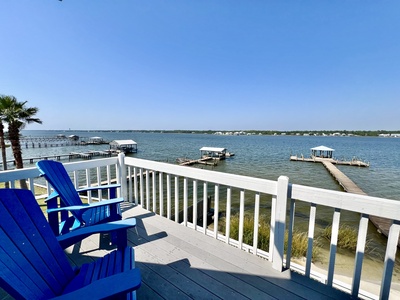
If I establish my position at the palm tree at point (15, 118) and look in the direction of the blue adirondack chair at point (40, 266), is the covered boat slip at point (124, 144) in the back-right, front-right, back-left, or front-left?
back-left

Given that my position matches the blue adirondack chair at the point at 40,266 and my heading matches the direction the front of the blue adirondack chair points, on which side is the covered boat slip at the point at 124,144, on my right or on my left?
on my left

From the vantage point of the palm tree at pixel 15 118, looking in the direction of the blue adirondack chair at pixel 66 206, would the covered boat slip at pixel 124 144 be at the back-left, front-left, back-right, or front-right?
back-left

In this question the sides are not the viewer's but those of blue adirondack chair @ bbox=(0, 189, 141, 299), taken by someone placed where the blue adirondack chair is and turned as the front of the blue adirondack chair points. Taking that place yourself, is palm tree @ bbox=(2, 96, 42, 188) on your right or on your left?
on your left

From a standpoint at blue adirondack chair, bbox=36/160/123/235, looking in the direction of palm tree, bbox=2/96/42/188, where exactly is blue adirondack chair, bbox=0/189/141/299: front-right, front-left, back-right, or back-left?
back-left

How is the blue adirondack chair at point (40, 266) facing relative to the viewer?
to the viewer's right

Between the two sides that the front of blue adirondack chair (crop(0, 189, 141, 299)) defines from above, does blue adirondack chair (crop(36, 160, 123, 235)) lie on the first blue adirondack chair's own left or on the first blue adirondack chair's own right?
on the first blue adirondack chair's own left
